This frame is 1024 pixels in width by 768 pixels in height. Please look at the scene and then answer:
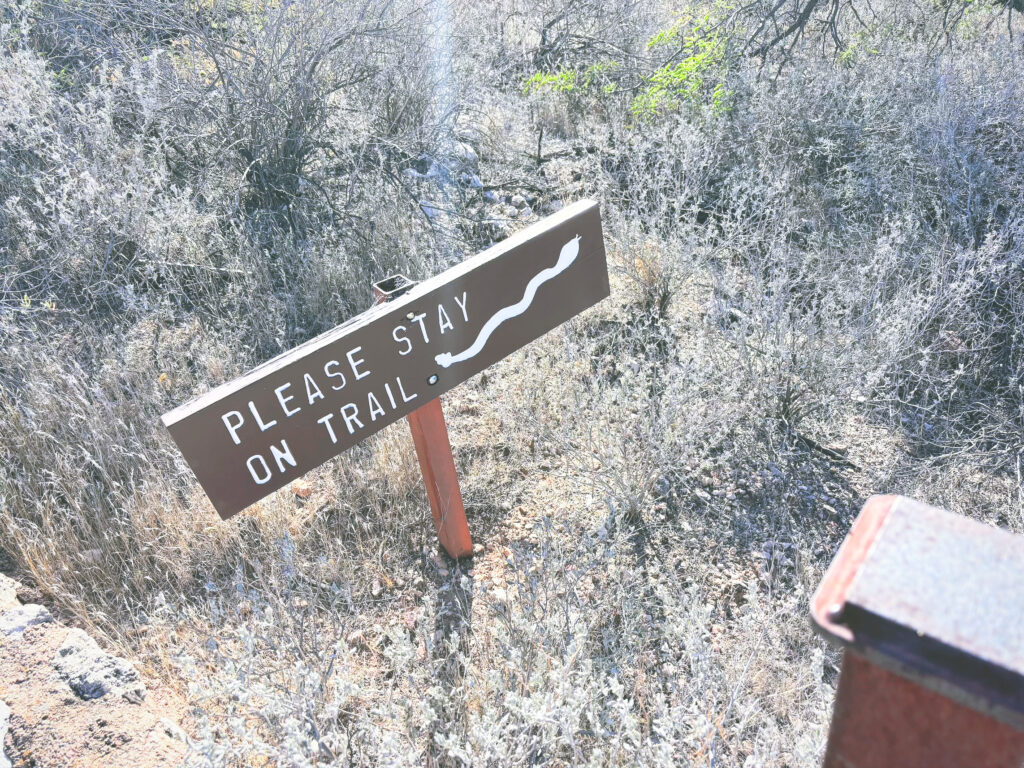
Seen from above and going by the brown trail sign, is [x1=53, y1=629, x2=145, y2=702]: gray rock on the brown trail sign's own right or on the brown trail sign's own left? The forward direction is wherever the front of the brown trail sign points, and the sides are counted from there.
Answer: on the brown trail sign's own right

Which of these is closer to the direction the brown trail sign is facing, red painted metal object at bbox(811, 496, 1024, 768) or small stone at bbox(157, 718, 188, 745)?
the red painted metal object

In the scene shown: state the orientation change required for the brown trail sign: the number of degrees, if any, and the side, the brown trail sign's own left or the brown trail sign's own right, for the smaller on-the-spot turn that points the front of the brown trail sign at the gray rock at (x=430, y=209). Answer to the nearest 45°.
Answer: approximately 135° to the brown trail sign's own left

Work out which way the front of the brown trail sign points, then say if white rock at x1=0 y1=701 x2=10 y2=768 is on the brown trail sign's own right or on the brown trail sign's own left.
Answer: on the brown trail sign's own right

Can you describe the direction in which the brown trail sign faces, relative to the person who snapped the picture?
facing the viewer and to the right of the viewer

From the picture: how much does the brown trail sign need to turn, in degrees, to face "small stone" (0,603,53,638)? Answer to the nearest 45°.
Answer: approximately 135° to its right

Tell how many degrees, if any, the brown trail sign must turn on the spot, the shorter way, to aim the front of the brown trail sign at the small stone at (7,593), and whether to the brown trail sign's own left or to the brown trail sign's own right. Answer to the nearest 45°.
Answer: approximately 135° to the brown trail sign's own right

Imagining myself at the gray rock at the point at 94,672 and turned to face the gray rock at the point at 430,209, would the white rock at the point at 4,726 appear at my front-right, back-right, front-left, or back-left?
back-left
